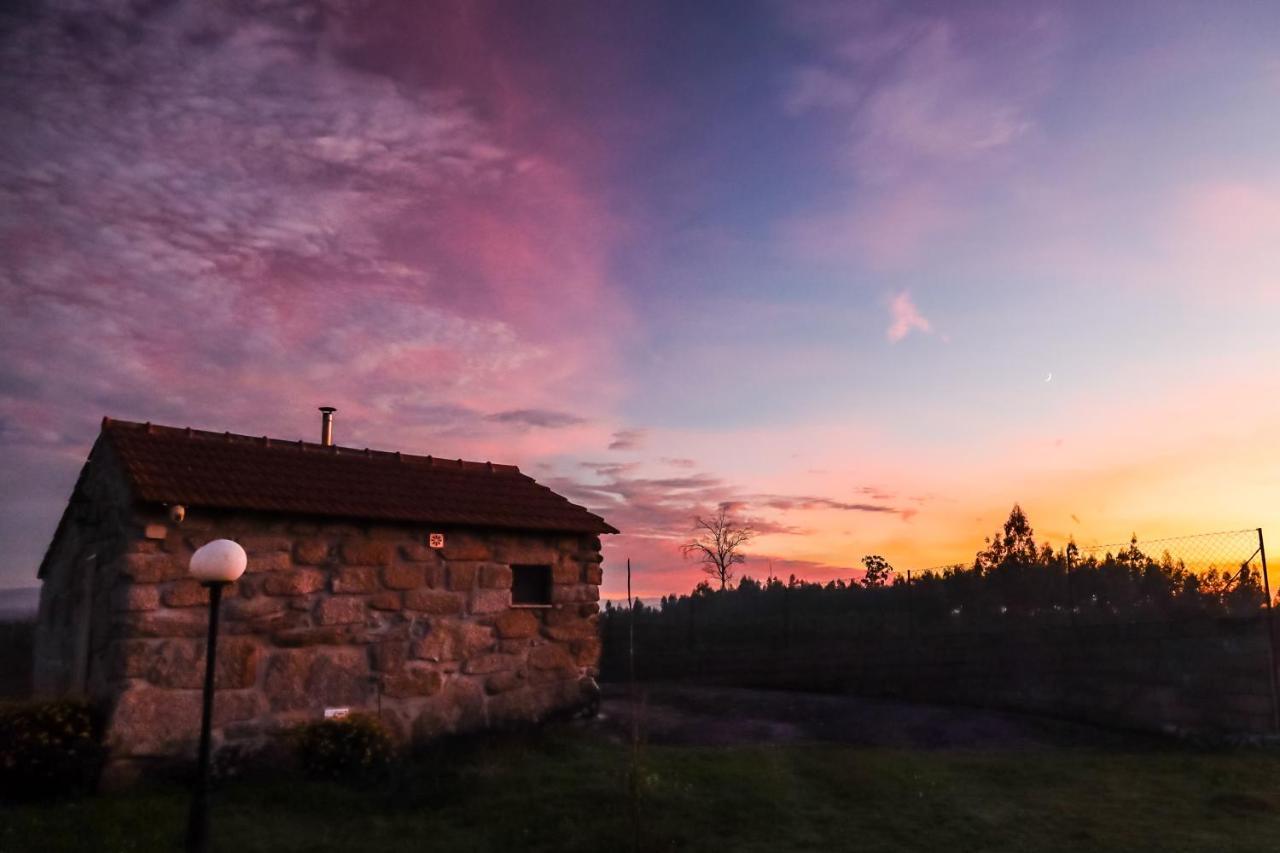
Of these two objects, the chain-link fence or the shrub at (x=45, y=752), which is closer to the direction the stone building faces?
the shrub

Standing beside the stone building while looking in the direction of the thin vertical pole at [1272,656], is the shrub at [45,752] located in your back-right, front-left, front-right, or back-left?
back-right

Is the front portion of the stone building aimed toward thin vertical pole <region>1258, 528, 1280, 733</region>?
no

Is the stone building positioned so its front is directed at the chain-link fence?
no
